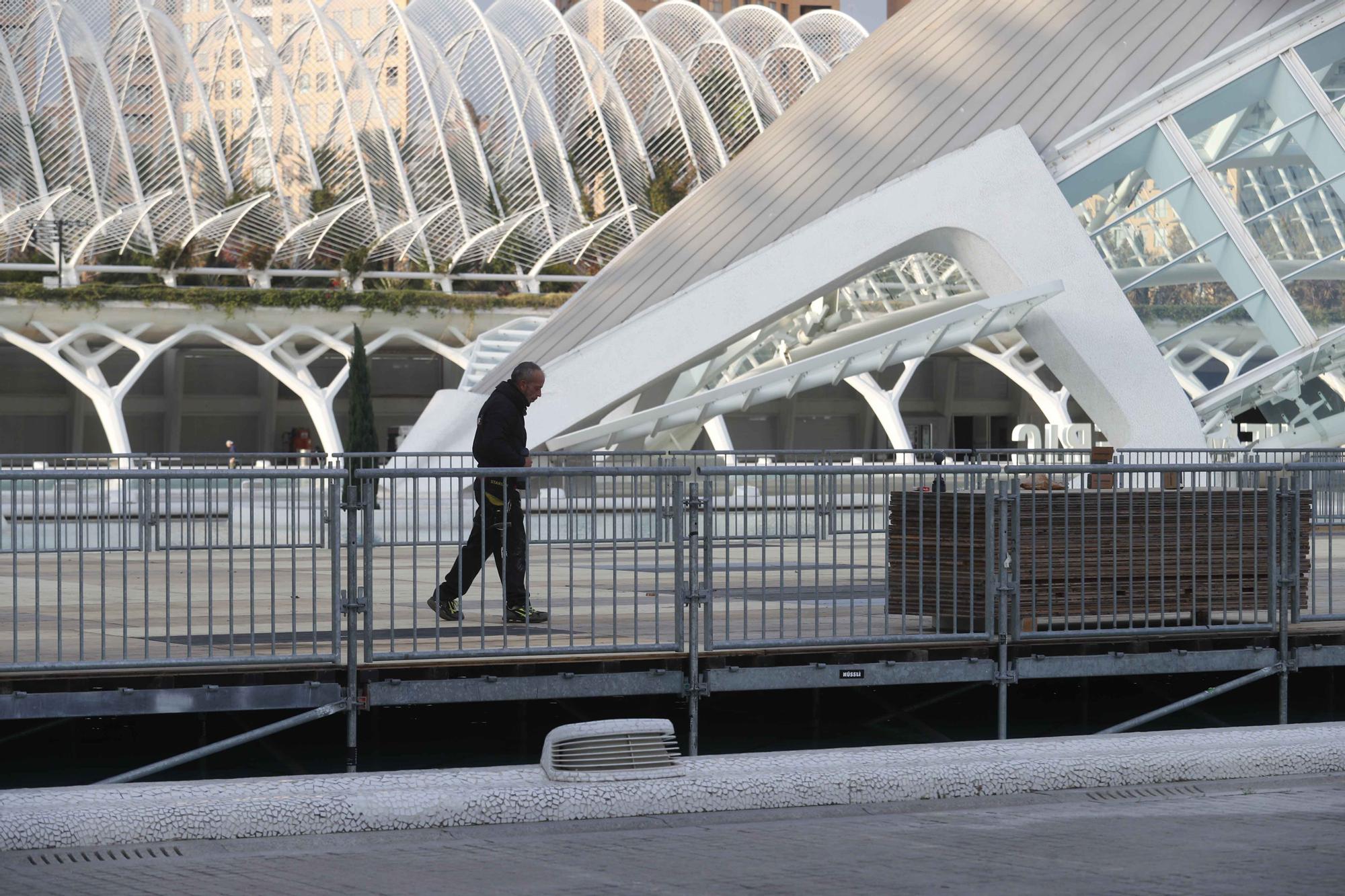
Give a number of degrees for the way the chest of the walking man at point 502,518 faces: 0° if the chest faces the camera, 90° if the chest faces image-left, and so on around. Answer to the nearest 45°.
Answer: approximately 270°

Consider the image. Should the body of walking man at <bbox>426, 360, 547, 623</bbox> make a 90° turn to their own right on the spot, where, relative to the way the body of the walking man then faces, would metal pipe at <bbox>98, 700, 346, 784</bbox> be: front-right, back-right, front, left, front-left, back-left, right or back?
front-right

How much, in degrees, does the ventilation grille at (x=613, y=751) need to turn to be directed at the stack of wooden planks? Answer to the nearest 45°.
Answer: approximately 135° to its left

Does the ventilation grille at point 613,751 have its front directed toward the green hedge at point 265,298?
no

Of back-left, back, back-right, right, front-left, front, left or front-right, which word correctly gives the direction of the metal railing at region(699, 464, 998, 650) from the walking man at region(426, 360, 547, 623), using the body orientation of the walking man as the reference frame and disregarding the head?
front

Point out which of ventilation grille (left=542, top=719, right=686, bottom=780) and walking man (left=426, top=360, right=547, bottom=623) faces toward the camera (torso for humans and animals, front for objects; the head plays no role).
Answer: the ventilation grille

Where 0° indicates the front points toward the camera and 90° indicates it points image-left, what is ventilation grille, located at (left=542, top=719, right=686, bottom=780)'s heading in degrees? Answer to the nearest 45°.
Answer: approximately 0°

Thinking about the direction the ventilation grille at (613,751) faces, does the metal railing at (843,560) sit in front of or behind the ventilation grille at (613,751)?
behind

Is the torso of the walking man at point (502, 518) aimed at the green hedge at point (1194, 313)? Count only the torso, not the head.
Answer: no

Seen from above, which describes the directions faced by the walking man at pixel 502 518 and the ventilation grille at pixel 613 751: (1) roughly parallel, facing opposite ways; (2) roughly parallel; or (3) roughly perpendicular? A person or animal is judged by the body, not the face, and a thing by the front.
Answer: roughly perpendicular

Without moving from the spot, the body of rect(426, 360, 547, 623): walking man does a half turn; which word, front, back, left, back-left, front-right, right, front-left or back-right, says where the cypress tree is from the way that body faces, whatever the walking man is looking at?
right

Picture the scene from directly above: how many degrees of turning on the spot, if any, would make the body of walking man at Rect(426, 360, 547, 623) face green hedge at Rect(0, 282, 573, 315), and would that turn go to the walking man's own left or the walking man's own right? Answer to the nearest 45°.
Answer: approximately 90° to the walking man's own left

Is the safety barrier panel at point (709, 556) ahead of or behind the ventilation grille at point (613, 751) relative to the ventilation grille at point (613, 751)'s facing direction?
behind

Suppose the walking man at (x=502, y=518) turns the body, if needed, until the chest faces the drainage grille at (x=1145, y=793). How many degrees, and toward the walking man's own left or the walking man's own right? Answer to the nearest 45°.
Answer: approximately 45° to the walking man's own right

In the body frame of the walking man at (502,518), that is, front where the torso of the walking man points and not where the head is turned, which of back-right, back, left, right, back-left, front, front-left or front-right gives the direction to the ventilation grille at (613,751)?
right

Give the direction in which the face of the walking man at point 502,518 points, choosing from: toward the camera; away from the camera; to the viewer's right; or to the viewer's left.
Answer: to the viewer's right
